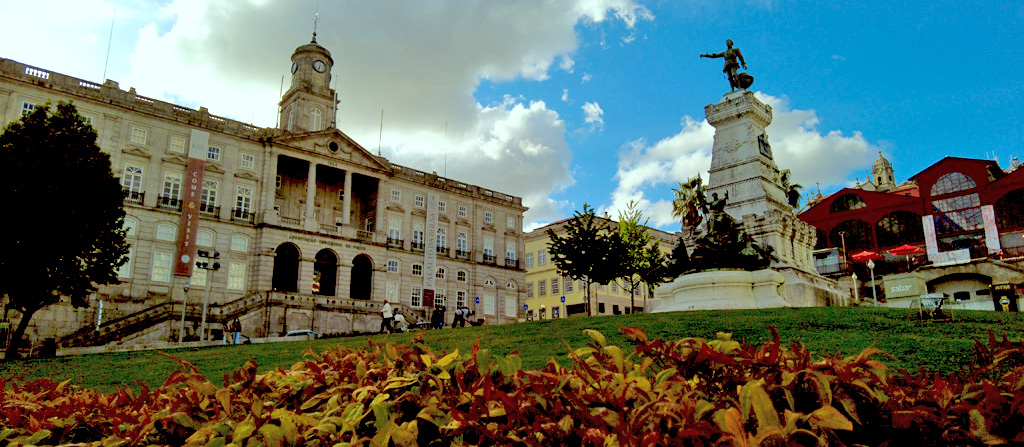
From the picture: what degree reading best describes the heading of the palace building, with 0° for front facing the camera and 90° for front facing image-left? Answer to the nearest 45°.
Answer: approximately 315°

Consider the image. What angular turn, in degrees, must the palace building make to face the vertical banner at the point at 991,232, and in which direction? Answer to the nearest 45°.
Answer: approximately 45° to its left

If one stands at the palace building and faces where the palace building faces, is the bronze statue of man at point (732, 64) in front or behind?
in front

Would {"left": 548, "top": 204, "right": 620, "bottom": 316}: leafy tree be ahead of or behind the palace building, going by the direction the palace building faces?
ahead

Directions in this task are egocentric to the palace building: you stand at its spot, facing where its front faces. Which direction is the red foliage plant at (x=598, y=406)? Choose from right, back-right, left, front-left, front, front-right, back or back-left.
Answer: front-right
